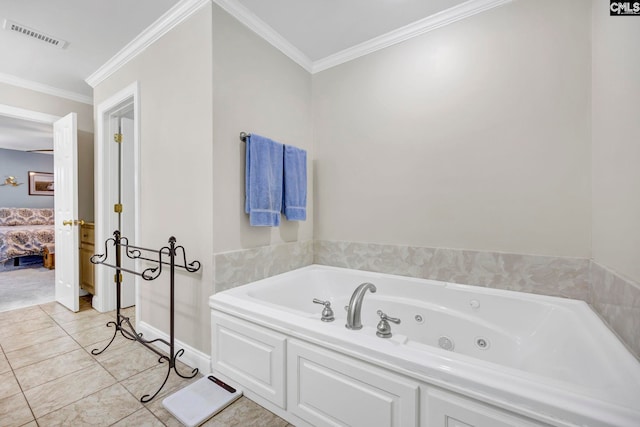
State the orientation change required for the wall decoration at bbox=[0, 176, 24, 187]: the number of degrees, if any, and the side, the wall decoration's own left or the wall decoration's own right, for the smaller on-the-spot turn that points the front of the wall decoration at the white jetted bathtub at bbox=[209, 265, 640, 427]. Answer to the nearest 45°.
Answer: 0° — it already faces it

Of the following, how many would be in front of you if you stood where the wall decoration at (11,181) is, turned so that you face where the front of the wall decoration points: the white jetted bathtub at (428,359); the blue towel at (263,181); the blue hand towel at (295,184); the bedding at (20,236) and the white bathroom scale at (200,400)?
5

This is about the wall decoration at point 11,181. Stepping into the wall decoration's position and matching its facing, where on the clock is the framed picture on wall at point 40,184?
The framed picture on wall is roughly at 8 o'clock from the wall decoration.

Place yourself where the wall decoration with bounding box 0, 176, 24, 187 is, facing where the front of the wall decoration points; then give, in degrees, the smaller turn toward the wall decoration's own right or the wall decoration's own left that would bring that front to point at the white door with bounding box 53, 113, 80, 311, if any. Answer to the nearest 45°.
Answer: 0° — it already faces it

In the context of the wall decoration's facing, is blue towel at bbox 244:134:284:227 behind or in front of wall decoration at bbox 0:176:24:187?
in front

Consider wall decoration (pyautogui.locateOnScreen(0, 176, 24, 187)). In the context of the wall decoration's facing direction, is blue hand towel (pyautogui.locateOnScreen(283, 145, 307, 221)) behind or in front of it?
in front

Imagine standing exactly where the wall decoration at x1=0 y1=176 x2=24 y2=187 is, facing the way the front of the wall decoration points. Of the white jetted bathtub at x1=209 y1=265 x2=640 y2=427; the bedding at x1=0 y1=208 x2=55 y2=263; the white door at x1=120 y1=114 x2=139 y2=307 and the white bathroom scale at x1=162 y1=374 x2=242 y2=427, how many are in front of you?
4

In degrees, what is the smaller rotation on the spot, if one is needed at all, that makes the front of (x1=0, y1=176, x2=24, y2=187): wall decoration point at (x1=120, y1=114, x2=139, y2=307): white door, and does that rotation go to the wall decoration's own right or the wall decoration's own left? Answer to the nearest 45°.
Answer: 0° — it already faces it

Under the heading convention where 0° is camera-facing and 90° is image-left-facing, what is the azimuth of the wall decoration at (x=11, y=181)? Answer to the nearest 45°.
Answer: approximately 0°

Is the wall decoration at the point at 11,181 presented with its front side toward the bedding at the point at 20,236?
yes

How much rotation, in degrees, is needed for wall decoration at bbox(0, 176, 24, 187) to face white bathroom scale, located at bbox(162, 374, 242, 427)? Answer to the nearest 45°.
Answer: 0° — it already faces it

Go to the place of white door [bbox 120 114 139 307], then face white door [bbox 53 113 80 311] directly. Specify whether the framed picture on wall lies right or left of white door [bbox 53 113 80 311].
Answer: right
